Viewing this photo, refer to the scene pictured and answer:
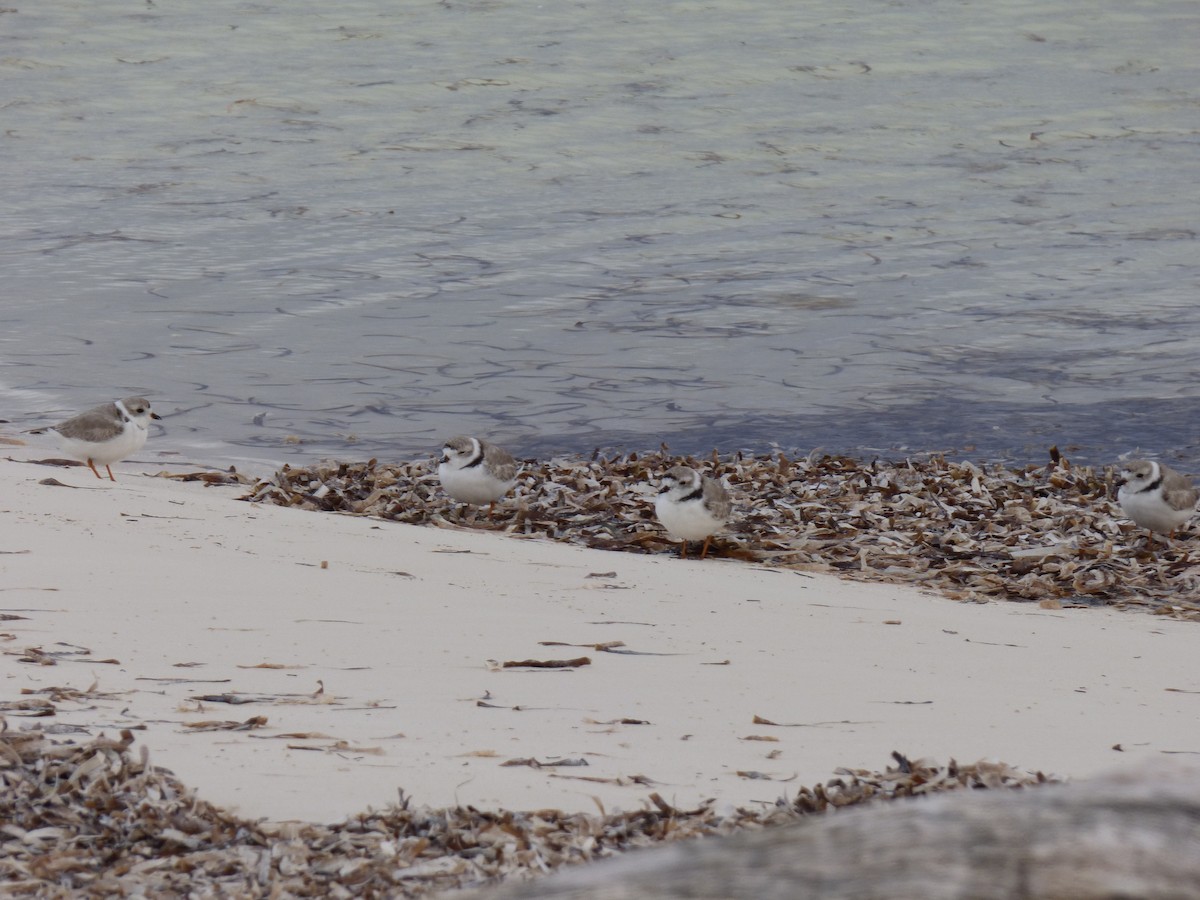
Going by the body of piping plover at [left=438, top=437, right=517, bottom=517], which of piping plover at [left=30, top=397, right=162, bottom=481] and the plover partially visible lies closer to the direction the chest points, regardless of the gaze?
the piping plover

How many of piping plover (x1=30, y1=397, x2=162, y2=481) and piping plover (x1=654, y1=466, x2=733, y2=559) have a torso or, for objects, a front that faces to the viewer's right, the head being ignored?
1

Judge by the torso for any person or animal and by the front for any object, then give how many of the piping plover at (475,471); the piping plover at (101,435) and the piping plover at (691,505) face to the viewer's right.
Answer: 1

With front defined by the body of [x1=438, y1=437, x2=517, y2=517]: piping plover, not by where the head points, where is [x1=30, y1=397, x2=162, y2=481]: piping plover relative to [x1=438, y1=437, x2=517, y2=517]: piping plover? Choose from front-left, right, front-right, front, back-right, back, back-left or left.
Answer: front-right

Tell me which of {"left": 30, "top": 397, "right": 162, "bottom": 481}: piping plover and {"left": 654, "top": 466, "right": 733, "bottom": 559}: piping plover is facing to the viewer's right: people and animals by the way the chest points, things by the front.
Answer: {"left": 30, "top": 397, "right": 162, "bottom": 481}: piping plover

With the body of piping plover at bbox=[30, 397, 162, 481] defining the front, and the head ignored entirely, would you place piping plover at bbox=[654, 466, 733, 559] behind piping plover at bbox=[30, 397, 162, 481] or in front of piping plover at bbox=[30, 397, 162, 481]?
in front

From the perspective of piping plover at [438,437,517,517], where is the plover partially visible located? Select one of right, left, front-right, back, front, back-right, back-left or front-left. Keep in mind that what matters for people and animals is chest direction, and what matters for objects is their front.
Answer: back-left

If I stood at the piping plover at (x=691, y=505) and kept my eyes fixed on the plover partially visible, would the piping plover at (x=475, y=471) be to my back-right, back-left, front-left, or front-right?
back-left

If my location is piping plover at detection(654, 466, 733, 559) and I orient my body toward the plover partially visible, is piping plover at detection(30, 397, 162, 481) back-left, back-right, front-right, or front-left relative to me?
back-left

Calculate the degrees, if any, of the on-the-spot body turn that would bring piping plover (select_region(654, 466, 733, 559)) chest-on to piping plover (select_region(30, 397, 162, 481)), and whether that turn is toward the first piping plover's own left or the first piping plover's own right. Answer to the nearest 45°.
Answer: approximately 45° to the first piping plover's own right

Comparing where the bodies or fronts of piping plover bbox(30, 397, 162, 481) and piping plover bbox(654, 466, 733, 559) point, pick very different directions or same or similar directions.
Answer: very different directions

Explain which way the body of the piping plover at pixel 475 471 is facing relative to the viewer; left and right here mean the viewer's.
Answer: facing the viewer and to the left of the viewer

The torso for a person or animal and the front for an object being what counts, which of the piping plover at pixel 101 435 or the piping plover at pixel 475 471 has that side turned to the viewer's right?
the piping plover at pixel 101 435

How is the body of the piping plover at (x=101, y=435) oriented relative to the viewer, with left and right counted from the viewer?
facing to the right of the viewer

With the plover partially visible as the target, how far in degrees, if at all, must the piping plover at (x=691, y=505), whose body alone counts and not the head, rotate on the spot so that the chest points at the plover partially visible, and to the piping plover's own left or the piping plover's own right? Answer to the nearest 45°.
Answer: approximately 135° to the piping plover's own left
